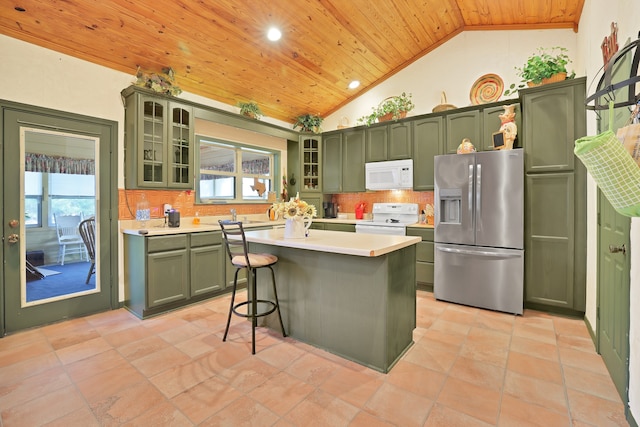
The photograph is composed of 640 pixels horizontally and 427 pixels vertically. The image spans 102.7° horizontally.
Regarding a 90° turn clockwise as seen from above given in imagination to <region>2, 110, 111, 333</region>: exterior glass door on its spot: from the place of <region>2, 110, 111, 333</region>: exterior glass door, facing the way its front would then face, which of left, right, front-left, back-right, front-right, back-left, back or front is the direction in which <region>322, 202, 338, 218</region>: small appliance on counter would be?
back-left

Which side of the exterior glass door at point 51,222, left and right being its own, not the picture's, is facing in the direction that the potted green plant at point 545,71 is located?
front

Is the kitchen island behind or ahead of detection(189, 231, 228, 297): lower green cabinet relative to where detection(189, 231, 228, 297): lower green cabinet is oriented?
ahead

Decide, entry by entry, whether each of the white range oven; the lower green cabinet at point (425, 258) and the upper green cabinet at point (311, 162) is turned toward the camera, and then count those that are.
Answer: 3

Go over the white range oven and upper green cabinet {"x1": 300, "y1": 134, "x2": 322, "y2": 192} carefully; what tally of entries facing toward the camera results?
2

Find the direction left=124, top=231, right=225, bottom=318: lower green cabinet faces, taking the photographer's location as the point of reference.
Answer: facing the viewer and to the right of the viewer

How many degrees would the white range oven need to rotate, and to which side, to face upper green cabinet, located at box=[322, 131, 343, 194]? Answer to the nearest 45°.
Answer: approximately 135° to its right

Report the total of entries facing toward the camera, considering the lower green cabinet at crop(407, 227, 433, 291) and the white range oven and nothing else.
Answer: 2

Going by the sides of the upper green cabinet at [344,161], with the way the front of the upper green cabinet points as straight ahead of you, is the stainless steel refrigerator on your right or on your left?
on your left

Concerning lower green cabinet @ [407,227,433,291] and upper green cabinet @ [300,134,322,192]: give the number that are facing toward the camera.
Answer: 2

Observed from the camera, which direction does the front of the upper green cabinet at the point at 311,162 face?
facing the viewer

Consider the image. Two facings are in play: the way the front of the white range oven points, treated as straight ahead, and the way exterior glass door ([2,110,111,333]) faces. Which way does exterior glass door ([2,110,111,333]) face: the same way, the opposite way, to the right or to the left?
to the left

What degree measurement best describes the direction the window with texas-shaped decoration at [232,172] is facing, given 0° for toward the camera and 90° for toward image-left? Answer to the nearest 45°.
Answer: approximately 315°

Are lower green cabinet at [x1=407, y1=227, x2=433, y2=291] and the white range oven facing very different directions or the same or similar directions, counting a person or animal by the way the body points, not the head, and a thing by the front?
same or similar directions

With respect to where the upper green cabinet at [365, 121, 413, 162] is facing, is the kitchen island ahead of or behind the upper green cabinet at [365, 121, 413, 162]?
ahead
